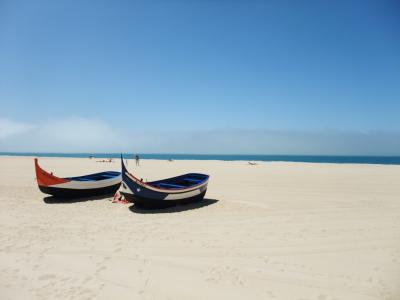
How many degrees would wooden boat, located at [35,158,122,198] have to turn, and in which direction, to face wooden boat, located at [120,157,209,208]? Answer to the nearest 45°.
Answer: approximately 135° to its left

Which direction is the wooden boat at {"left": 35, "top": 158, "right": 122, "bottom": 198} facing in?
to the viewer's left
